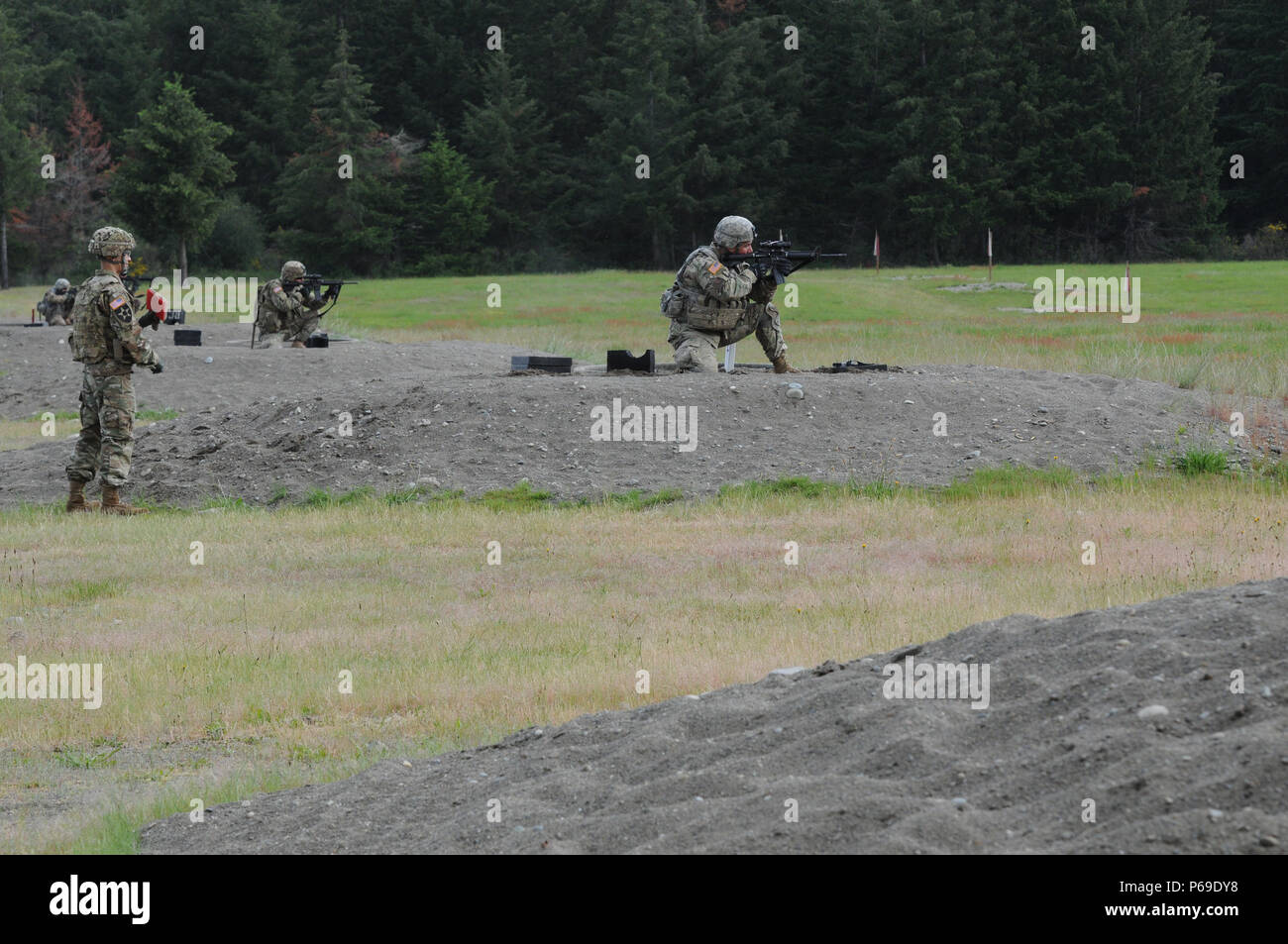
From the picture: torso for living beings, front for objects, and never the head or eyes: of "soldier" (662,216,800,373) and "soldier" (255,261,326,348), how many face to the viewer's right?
2

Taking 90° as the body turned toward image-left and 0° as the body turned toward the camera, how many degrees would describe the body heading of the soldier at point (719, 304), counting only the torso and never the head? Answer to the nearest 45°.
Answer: approximately 270°

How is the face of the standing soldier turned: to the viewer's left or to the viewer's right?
to the viewer's right

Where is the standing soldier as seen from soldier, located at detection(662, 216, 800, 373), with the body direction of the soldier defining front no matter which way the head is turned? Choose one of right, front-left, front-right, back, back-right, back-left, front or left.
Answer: back-right

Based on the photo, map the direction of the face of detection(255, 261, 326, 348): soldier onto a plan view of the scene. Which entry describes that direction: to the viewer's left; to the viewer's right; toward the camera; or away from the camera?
to the viewer's right

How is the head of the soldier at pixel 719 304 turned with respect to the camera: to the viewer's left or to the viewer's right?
to the viewer's right

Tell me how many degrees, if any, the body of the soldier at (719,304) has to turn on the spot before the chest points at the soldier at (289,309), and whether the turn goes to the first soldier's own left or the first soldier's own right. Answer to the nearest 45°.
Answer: approximately 135° to the first soldier's own left

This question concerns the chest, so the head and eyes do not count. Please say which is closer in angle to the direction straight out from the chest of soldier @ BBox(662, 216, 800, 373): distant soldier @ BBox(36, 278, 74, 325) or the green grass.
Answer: the green grass

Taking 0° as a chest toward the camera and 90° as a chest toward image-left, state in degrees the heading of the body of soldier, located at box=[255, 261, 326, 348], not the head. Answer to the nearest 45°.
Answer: approximately 270°

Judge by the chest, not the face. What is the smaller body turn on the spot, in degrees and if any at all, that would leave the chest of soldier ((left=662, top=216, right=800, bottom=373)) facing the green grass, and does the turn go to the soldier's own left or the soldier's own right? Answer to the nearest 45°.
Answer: approximately 45° to the soldier's own right
